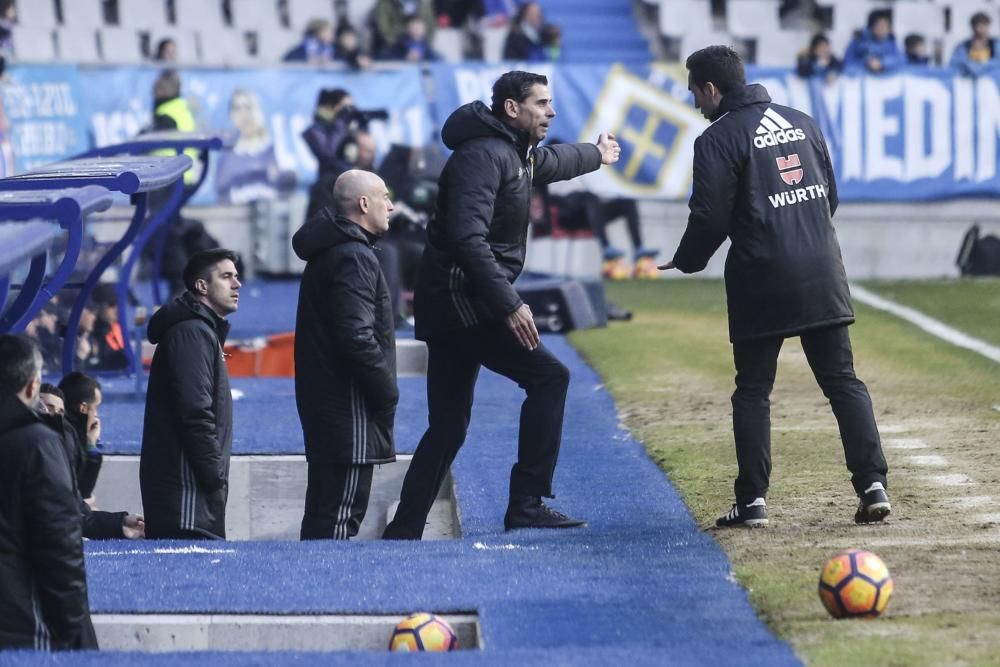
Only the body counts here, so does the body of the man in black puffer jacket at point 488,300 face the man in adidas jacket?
yes

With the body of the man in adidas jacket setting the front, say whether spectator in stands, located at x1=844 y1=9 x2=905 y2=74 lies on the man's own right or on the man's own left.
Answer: on the man's own right

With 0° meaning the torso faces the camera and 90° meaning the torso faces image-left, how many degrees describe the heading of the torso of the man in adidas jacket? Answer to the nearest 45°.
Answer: approximately 135°

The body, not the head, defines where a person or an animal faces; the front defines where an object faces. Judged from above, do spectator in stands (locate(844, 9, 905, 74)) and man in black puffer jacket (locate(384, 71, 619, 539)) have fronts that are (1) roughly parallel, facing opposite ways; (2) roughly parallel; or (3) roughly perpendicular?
roughly perpendicular

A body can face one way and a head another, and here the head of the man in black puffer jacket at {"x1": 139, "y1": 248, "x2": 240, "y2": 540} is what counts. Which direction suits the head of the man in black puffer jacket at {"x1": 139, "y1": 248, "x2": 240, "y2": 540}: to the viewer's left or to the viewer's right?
to the viewer's right

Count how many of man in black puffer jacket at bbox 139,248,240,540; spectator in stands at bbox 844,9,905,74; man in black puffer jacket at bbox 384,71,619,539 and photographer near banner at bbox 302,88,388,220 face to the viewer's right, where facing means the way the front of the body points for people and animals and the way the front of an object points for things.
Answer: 3

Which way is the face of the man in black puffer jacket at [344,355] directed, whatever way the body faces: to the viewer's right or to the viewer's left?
to the viewer's right

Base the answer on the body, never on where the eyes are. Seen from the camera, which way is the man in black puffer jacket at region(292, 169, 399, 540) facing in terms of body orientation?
to the viewer's right

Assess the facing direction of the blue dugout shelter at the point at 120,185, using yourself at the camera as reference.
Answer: facing to the right of the viewer
